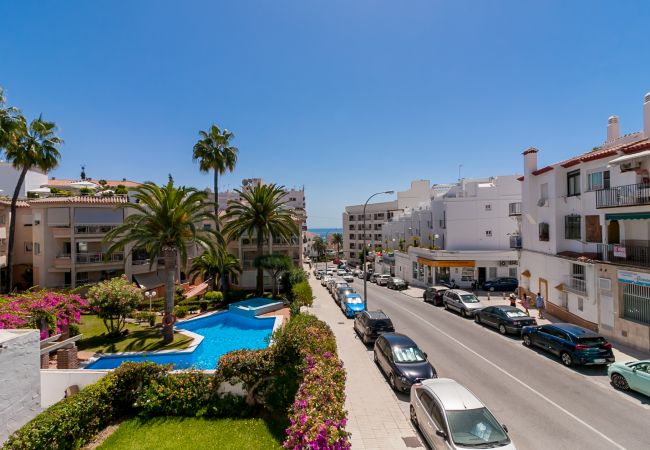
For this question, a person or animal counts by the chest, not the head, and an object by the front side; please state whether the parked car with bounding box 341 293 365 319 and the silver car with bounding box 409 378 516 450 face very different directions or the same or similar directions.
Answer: same or similar directions

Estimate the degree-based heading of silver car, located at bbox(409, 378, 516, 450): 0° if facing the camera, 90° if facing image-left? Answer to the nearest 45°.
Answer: approximately 315°

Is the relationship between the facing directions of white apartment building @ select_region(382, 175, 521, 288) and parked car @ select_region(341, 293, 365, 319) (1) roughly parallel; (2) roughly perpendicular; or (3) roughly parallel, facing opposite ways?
roughly perpendicular

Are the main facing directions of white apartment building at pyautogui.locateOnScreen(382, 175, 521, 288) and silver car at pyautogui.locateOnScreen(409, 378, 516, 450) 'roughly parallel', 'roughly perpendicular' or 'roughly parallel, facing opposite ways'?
roughly perpendicular

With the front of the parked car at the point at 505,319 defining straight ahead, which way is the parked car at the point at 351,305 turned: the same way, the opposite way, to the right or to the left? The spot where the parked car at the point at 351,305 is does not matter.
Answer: the opposite way

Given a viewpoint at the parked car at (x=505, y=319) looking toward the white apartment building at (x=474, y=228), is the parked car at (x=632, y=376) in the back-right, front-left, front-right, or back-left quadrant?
back-right

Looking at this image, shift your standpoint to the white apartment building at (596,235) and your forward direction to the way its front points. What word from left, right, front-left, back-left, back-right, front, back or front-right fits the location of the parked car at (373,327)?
front

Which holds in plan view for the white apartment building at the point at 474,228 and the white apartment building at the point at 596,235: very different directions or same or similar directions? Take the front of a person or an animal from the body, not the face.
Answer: same or similar directions

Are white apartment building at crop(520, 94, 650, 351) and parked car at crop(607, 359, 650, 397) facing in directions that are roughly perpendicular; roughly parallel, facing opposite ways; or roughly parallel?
roughly perpendicular

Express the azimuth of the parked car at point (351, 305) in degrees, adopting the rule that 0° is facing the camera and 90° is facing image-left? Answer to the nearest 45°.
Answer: approximately 315°

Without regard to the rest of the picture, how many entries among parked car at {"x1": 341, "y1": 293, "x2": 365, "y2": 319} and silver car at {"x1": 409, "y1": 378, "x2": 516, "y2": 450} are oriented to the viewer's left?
0

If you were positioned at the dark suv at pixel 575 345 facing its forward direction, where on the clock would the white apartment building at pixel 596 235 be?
The white apartment building is roughly at 2 o'clock from the dark suv.

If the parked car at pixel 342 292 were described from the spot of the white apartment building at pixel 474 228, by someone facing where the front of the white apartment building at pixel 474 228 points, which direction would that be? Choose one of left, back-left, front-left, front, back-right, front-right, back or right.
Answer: front
